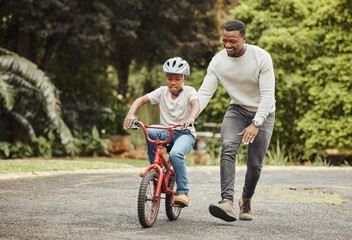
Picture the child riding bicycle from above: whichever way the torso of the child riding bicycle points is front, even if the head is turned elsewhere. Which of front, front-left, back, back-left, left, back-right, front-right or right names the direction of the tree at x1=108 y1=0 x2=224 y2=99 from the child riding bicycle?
back-right

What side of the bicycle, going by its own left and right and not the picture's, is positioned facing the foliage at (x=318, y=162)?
back

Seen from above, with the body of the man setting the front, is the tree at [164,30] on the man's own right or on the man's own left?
on the man's own right

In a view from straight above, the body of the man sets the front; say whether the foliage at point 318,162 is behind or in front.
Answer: behind

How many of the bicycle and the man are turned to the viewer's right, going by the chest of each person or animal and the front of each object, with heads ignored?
0

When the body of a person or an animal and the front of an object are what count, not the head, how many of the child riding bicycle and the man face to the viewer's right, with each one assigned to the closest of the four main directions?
0

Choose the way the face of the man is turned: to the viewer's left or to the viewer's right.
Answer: to the viewer's left

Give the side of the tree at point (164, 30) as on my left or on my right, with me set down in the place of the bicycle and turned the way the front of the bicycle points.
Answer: on my right

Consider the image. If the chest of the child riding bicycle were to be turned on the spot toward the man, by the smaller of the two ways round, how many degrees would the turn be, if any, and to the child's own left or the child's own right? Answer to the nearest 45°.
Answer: approximately 135° to the child's own left
